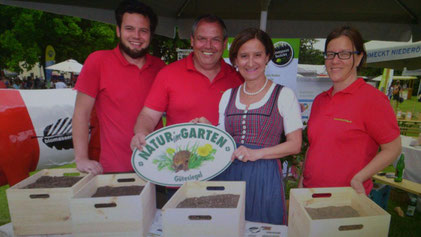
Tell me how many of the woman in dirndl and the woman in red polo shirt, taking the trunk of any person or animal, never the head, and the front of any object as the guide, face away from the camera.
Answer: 0

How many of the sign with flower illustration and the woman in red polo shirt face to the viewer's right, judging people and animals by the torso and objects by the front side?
0

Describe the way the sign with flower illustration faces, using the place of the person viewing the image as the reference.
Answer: facing the viewer

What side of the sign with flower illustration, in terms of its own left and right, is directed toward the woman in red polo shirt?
left

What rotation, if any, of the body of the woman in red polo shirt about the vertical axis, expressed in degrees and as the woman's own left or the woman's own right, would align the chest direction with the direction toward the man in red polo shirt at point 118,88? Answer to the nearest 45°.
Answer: approximately 45° to the woman's own right

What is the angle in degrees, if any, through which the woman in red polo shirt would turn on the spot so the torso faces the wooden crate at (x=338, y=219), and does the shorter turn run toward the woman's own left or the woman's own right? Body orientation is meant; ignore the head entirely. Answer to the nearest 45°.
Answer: approximately 45° to the woman's own left

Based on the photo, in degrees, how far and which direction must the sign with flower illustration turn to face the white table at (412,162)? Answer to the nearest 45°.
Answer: approximately 135° to its left

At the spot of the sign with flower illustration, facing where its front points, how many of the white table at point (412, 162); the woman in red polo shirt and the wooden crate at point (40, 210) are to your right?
1

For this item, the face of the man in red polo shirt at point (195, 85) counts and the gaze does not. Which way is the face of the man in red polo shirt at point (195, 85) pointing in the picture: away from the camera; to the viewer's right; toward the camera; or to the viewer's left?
toward the camera

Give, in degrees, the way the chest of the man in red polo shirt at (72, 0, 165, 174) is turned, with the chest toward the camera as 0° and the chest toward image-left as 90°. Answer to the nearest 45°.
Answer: approximately 315°

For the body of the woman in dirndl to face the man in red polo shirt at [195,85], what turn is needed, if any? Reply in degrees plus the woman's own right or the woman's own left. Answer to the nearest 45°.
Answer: approximately 90° to the woman's own right

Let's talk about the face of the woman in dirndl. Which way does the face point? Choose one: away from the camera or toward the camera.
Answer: toward the camera

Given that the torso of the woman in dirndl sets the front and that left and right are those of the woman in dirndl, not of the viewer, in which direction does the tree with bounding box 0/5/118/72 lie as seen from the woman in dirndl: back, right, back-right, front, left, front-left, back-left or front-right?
right
